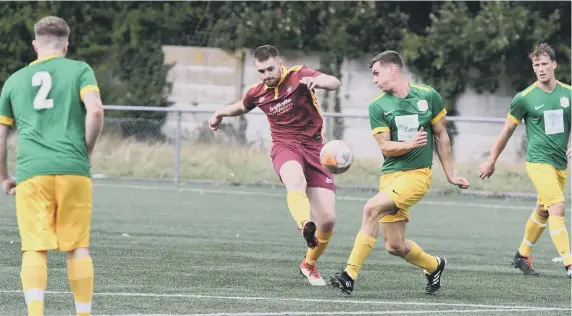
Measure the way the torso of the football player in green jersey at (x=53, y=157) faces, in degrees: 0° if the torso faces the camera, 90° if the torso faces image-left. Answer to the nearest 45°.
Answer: approximately 180°

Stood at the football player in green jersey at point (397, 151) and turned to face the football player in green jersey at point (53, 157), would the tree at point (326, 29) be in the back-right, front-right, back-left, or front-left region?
back-right

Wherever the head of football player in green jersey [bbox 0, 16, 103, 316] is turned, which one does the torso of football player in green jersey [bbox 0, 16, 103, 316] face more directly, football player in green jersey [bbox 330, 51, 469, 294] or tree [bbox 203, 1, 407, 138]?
the tree

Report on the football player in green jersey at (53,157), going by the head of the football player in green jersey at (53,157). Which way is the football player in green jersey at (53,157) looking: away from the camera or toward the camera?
away from the camera

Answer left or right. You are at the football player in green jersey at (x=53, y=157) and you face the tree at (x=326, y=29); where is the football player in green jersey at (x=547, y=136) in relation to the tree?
right
